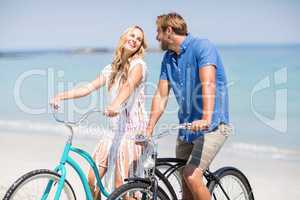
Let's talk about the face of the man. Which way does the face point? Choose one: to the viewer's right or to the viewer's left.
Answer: to the viewer's left

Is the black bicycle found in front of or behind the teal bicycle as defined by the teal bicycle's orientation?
behind

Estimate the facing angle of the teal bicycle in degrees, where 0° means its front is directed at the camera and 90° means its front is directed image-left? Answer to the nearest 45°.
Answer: approximately 45°

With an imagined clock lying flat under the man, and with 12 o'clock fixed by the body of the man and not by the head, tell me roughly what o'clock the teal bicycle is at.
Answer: The teal bicycle is roughly at 1 o'clock from the man.

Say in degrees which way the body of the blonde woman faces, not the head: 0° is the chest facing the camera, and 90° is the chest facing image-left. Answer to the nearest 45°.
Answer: approximately 45°

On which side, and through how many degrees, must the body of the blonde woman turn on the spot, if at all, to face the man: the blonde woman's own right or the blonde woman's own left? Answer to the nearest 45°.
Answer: approximately 90° to the blonde woman's own left

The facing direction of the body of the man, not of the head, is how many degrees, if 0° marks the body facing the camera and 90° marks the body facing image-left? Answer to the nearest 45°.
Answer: approximately 45°

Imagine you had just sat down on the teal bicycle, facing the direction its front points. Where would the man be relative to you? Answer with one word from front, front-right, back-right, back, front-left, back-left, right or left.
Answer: back-left
